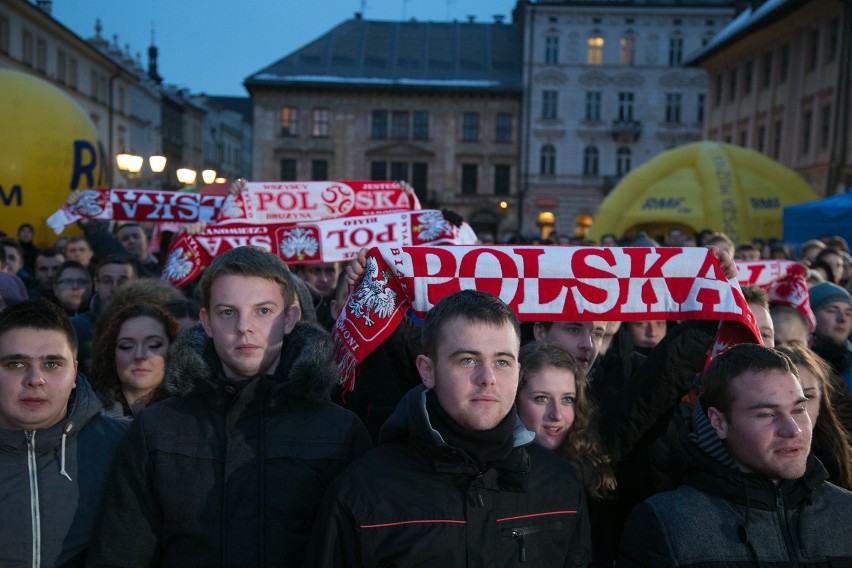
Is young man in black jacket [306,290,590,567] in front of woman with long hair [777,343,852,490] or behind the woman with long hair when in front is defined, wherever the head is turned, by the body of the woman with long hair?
in front

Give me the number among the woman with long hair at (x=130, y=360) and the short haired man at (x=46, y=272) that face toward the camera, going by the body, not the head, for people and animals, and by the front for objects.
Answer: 2

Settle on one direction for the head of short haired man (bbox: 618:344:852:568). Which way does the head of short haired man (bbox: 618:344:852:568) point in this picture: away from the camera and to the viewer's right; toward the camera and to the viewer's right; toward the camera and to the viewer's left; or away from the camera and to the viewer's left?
toward the camera and to the viewer's right

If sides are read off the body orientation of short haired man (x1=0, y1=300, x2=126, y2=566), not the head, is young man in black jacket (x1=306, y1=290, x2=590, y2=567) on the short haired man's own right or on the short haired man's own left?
on the short haired man's own left

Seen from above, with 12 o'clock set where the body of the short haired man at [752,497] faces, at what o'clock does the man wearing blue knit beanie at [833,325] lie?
the man wearing blue knit beanie at [833,325] is roughly at 8 o'clock from the short haired man at [752,497].

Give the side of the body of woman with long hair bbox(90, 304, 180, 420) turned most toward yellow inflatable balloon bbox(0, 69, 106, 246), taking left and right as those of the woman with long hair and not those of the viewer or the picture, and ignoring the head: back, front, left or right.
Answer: back

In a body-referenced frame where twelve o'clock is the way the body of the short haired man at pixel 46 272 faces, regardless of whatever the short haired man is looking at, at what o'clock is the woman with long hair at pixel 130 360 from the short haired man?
The woman with long hair is roughly at 12 o'clock from the short haired man.

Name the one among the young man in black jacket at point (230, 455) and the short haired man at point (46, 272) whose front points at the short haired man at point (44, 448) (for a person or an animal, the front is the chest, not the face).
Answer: the short haired man at point (46, 272)

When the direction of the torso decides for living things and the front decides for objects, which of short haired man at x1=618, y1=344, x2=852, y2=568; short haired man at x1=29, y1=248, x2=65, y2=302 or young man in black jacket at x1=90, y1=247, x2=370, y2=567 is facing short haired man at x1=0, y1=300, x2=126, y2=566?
short haired man at x1=29, y1=248, x2=65, y2=302

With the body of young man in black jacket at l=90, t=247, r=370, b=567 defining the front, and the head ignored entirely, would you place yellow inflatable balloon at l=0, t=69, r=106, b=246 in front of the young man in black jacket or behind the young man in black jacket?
behind
